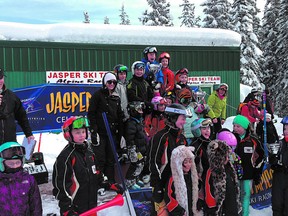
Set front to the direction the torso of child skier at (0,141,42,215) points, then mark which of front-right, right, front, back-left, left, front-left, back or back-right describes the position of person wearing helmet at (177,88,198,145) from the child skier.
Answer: back-left

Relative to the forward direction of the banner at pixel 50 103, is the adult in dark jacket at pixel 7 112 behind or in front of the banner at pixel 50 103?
in front

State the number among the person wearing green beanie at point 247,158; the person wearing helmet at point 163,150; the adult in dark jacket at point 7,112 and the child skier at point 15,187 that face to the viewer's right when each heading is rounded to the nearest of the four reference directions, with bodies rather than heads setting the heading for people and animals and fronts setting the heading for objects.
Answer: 1

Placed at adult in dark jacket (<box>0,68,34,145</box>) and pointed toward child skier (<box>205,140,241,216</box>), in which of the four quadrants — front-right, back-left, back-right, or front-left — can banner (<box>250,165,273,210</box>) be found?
front-left

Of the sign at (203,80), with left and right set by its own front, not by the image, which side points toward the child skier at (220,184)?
front

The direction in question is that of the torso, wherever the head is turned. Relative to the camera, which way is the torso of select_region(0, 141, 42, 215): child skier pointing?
toward the camera

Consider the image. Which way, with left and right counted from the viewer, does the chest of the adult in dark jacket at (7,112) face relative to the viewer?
facing the viewer

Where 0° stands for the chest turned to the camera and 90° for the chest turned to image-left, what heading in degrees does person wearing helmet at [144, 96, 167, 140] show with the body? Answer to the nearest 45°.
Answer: approximately 315°

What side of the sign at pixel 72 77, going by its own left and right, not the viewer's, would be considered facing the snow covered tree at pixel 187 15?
back

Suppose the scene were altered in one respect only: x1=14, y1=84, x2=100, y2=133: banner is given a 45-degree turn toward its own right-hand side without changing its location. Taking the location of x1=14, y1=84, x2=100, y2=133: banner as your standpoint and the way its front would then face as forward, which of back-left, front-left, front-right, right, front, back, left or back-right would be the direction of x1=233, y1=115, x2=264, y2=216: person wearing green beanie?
left

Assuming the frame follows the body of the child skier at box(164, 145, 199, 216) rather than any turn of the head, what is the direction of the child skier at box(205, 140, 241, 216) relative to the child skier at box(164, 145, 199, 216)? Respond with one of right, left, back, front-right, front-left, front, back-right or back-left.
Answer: left

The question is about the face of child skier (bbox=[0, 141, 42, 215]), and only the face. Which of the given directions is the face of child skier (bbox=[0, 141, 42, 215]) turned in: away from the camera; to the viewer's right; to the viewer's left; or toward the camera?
toward the camera

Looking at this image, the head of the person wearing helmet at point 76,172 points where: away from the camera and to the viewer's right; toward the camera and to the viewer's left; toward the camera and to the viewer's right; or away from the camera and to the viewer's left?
toward the camera and to the viewer's right

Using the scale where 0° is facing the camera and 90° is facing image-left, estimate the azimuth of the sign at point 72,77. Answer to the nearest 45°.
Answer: approximately 0°

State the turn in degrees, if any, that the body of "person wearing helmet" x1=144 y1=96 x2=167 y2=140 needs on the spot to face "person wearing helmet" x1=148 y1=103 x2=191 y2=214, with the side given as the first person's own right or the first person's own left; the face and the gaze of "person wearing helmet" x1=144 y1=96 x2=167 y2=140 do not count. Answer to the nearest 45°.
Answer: approximately 45° to the first person's own right
